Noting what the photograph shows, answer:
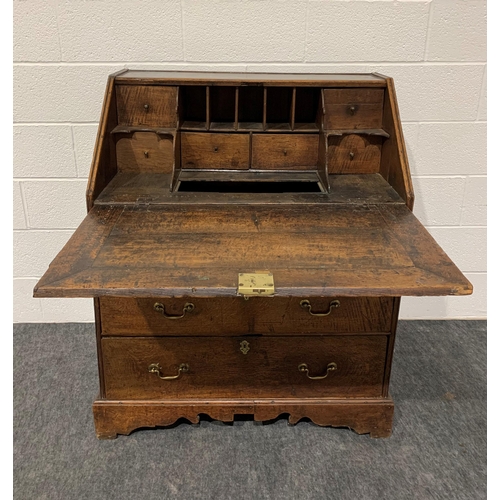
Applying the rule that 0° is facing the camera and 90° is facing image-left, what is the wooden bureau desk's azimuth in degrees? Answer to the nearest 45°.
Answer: approximately 0°
